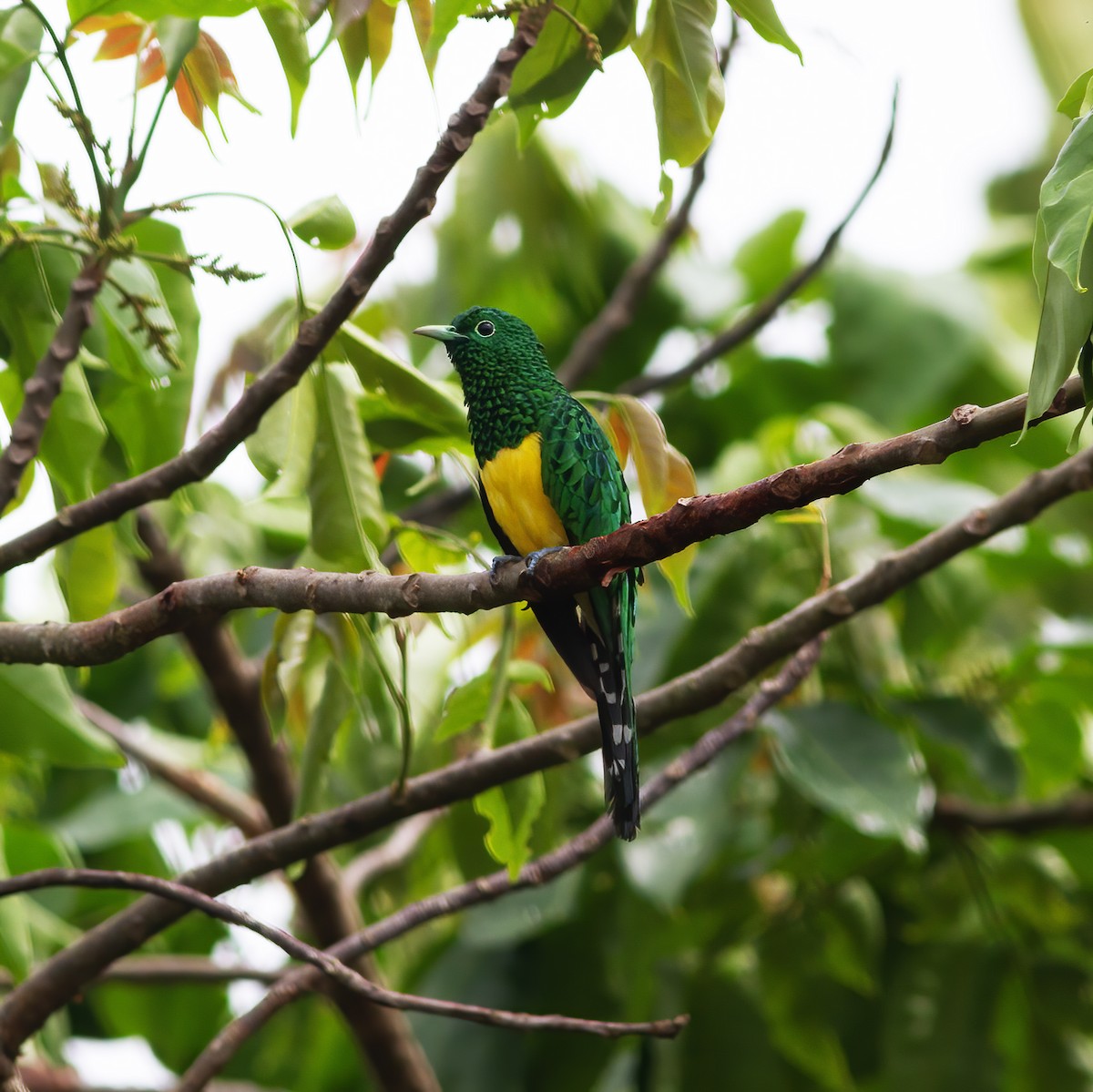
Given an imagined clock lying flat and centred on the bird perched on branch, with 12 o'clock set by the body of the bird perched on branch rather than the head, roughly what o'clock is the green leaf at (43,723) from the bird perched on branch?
The green leaf is roughly at 1 o'clock from the bird perched on branch.

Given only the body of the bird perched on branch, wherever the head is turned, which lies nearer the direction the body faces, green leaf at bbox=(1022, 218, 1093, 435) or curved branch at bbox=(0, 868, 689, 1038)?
the curved branch

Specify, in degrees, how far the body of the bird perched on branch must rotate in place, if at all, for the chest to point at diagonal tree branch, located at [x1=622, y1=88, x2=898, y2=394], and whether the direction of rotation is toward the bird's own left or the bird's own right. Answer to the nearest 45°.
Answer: approximately 180°

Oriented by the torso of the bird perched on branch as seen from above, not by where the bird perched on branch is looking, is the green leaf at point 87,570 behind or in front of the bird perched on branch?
in front

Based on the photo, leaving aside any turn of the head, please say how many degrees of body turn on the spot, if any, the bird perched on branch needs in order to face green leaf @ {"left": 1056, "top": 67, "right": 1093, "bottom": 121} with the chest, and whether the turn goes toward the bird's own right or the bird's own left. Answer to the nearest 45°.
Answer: approximately 90° to the bird's own left

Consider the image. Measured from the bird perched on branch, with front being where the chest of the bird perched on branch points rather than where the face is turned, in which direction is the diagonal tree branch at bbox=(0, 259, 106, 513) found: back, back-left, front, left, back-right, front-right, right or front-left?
front

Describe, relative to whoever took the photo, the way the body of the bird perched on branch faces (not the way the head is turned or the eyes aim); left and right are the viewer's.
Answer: facing the viewer and to the left of the viewer
